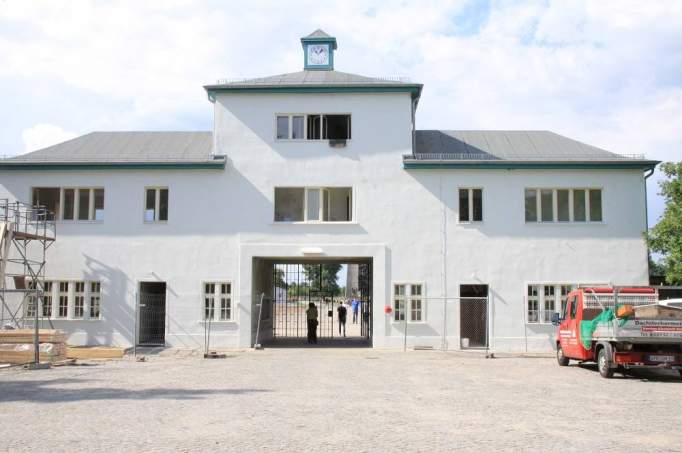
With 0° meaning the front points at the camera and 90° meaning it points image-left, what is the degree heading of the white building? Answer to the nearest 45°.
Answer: approximately 0°

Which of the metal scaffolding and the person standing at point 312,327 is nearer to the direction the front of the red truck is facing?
the person standing

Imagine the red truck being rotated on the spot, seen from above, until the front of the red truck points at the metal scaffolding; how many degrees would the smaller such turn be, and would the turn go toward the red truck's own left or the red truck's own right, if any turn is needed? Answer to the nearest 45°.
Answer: approximately 45° to the red truck's own left

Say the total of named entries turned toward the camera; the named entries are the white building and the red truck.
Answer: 1

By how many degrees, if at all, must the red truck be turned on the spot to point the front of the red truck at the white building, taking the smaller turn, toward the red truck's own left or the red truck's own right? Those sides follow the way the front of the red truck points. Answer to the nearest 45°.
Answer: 0° — it already faces it

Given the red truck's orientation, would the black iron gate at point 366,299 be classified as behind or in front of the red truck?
in front

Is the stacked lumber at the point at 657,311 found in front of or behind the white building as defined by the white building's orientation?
in front

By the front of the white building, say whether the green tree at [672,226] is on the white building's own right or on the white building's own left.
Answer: on the white building's own left

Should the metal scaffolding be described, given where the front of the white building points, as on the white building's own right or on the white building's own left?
on the white building's own right

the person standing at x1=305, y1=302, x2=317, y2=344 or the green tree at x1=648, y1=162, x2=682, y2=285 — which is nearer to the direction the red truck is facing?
the person standing
